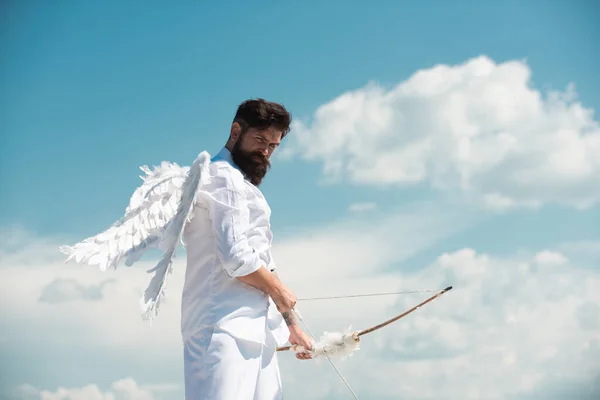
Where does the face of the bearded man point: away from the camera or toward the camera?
toward the camera

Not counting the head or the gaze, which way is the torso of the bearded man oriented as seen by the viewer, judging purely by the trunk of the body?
to the viewer's right
